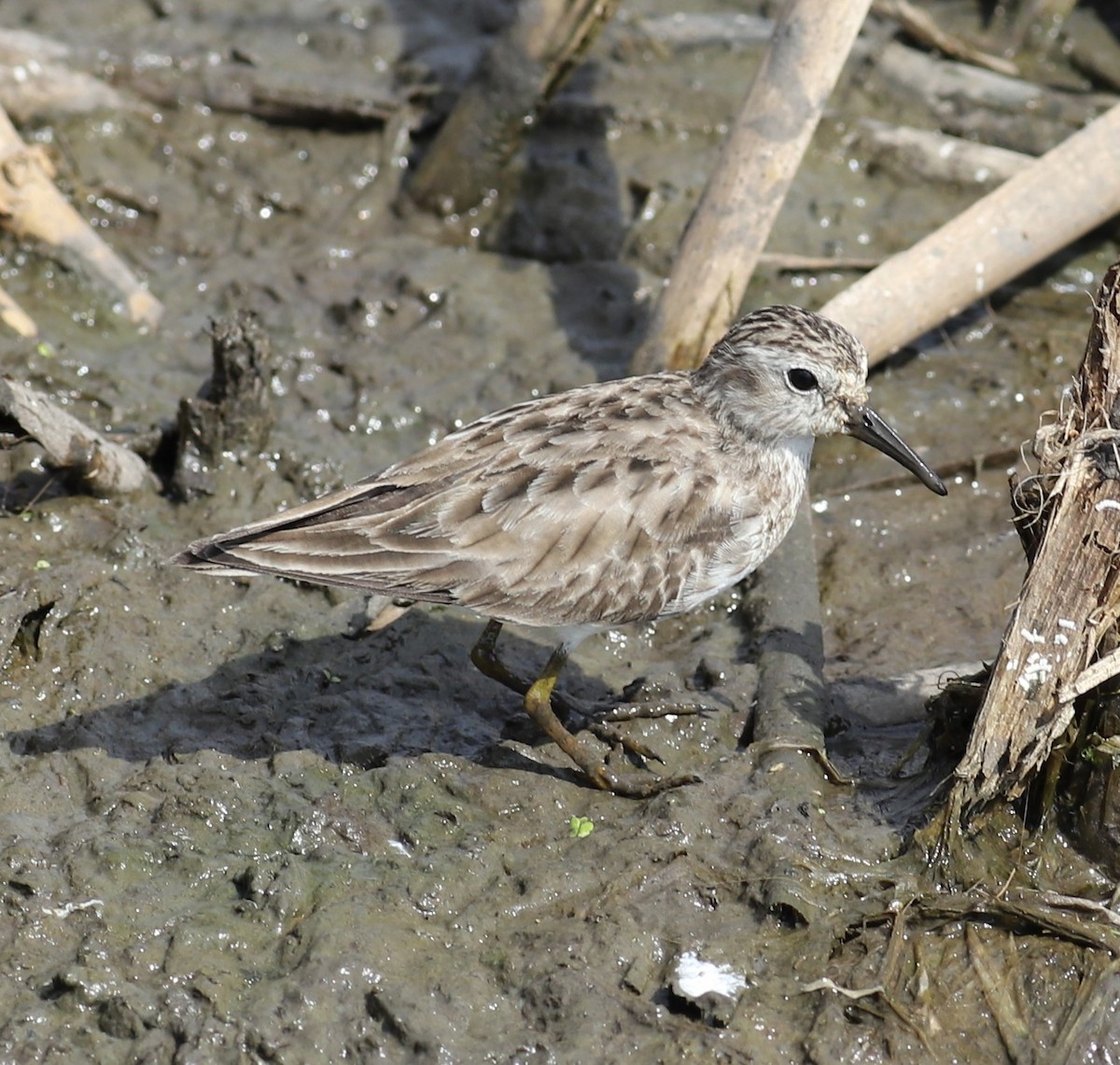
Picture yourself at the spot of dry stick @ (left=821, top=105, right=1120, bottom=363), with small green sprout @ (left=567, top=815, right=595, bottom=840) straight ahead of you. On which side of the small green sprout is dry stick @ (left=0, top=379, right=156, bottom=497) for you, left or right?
right

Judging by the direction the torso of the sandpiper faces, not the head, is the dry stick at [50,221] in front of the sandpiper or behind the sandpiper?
behind

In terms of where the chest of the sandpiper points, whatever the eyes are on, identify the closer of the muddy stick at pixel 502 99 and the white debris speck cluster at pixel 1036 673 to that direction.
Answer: the white debris speck cluster

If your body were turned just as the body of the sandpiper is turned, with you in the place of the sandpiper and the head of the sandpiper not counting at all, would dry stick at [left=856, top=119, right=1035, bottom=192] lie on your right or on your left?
on your left

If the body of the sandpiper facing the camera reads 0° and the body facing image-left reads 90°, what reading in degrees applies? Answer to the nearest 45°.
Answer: approximately 270°

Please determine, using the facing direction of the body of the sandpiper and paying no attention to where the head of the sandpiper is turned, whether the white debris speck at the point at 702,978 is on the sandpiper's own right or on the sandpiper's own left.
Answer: on the sandpiper's own right

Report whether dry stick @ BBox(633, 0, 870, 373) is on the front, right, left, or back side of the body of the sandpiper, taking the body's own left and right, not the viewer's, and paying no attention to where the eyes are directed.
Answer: left
